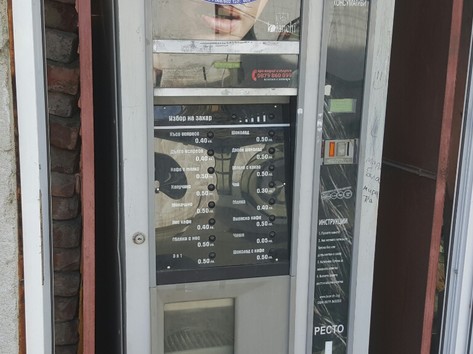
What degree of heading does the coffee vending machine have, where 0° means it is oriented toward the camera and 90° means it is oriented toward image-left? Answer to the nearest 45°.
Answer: approximately 0°
